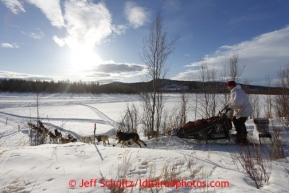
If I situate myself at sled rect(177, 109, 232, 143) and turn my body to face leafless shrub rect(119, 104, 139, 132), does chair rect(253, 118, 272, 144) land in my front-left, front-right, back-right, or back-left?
back-right

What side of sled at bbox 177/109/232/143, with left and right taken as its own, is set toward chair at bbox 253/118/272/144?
back

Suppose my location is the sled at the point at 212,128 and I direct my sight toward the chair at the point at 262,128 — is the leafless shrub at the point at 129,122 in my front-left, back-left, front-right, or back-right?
back-left

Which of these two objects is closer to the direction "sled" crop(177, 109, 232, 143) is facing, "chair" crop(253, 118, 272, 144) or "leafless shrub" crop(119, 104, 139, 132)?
the leafless shrub

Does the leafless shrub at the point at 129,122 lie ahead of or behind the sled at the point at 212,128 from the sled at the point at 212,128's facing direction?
ahead

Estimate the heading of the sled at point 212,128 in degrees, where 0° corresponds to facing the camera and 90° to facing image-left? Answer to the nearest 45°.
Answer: approximately 90°
